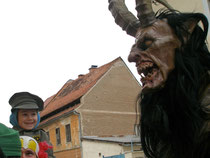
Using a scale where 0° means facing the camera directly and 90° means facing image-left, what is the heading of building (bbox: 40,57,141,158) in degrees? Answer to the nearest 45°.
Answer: approximately 45°

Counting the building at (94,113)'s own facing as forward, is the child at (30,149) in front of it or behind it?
in front
